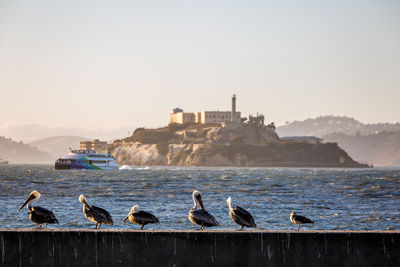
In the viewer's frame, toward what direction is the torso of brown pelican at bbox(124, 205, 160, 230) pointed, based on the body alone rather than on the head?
to the viewer's left
